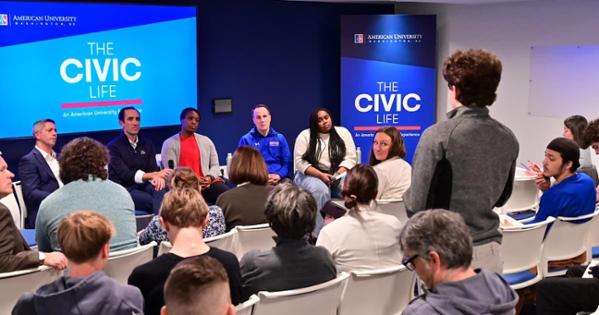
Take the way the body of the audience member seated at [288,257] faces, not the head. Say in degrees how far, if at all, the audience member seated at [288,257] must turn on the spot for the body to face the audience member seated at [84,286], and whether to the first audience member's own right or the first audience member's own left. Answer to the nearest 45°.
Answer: approximately 135° to the first audience member's own left

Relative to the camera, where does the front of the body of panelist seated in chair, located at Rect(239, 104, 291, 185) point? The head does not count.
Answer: toward the camera

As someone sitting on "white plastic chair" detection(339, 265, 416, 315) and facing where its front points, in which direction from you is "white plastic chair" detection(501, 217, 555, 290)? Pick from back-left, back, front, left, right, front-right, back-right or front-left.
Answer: right

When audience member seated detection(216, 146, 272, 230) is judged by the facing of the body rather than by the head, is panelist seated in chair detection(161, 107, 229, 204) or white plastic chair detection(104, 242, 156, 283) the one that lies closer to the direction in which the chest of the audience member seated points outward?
the panelist seated in chair

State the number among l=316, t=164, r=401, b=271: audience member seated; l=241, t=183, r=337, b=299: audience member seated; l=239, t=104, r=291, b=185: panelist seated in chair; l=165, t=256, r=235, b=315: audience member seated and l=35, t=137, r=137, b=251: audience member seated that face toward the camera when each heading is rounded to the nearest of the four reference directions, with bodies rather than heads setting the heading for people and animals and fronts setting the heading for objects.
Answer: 1

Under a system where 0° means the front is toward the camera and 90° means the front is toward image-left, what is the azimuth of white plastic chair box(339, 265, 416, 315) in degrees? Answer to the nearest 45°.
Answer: approximately 135°

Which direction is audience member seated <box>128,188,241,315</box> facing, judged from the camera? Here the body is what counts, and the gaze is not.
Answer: away from the camera

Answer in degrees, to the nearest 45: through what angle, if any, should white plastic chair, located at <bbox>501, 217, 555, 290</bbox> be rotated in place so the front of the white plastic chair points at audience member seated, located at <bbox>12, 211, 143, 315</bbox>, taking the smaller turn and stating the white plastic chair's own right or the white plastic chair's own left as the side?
approximately 90° to the white plastic chair's own left

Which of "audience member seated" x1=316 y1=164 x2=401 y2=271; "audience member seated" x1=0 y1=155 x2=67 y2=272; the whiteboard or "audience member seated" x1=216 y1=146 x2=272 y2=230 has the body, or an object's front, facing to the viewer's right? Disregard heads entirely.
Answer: "audience member seated" x1=0 y1=155 x2=67 y2=272

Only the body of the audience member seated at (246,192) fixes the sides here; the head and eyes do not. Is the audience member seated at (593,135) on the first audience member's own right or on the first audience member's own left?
on the first audience member's own right

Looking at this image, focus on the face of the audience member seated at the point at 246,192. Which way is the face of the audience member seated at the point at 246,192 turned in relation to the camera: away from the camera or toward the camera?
away from the camera

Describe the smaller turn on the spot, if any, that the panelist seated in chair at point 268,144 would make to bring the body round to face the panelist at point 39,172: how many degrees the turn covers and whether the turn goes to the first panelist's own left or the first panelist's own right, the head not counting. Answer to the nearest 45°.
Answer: approximately 45° to the first panelist's own right

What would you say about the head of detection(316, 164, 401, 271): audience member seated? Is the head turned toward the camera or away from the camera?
away from the camera

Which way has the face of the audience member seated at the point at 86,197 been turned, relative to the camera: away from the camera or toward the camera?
away from the camera

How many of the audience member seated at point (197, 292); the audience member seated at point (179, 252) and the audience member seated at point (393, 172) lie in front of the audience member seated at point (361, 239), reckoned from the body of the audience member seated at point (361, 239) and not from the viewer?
1

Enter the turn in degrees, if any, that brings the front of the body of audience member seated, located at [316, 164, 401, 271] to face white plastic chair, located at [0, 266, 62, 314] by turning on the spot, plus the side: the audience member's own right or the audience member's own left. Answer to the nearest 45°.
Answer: approximately 90° to the audience member's own left

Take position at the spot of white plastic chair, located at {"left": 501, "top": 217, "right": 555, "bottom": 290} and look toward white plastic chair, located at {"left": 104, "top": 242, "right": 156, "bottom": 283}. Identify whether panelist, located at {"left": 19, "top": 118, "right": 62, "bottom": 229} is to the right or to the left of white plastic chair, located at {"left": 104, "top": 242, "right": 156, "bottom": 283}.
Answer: right
